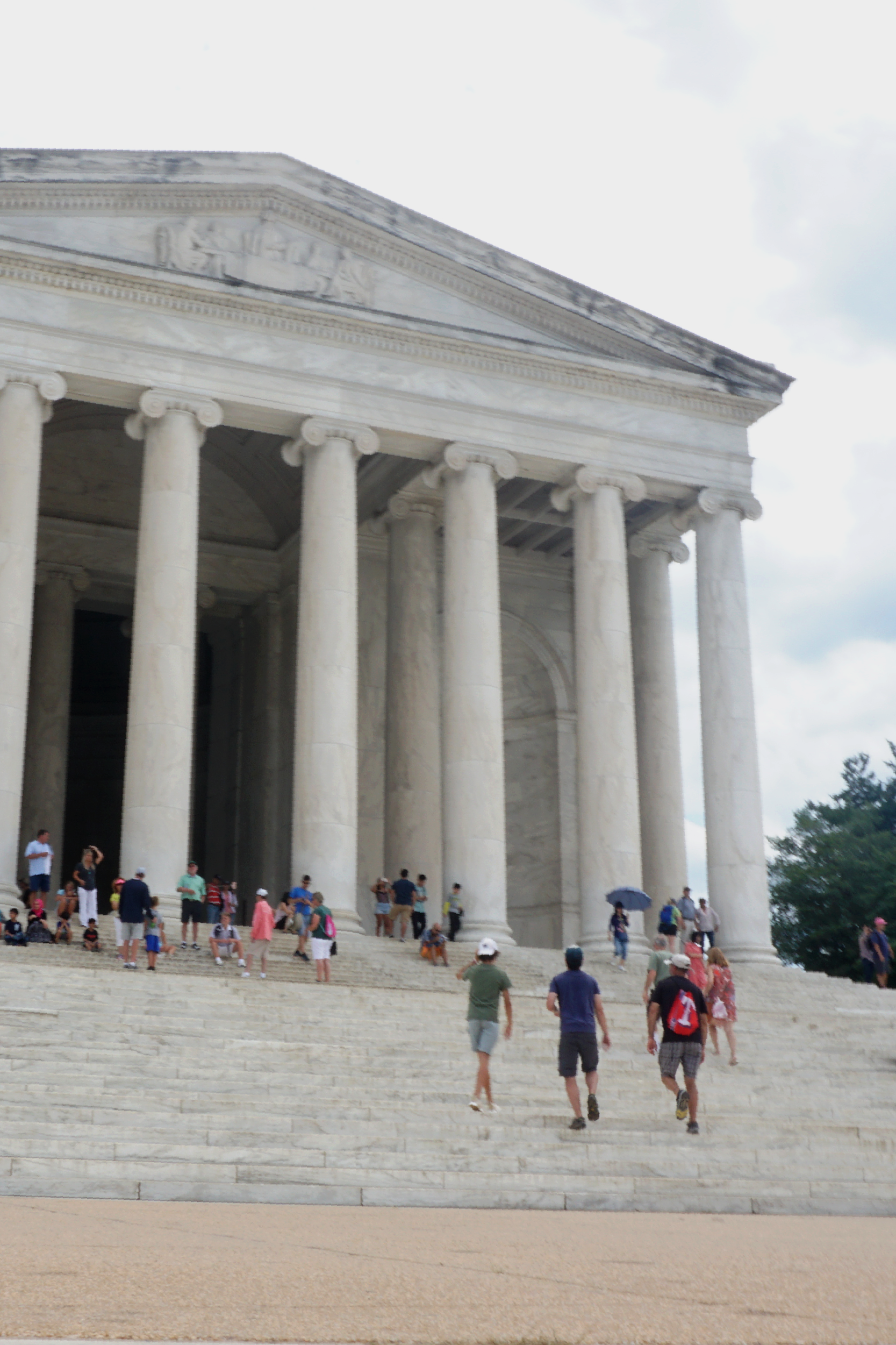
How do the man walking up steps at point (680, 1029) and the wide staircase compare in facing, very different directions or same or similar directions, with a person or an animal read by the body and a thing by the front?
very different directions

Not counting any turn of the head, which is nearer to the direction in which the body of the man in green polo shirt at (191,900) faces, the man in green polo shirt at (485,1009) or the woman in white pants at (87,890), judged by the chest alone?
the man in green polo shirt

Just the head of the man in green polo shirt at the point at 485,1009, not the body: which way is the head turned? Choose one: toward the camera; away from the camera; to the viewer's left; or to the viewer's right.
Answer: away from the camera

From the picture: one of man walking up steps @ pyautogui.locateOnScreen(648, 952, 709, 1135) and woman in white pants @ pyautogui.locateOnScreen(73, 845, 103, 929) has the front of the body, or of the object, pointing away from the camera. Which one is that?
the man walking up steps

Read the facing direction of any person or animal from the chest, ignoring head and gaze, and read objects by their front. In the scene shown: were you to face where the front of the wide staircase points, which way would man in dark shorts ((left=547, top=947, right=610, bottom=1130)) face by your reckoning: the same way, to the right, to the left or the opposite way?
the opposite way

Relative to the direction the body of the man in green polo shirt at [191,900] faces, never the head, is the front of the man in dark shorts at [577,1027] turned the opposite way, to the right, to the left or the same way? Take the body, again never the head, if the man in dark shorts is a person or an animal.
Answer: the opposite way

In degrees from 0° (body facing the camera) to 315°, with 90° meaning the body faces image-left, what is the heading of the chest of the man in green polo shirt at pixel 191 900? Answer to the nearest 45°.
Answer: approximately 0°

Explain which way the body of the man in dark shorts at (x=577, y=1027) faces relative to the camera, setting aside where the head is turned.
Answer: away from the camera

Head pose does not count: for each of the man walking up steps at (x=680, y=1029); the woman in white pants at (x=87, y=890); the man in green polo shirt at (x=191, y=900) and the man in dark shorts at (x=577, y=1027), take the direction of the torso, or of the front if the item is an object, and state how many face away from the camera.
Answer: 2

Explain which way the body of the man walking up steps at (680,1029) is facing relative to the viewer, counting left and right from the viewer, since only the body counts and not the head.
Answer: facing away from the viewer
